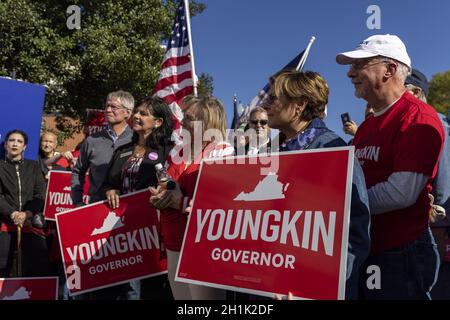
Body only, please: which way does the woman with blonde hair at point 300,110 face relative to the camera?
to the viewer's left

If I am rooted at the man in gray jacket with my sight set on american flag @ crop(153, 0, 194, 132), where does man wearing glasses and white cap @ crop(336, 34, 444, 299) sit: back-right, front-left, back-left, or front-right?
back-right

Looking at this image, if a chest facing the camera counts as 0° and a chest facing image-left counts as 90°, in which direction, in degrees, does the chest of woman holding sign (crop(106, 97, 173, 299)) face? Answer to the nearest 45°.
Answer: approximately 45°

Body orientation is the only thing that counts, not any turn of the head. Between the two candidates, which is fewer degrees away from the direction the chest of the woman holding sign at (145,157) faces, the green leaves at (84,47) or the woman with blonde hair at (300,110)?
the woman with blonde hair

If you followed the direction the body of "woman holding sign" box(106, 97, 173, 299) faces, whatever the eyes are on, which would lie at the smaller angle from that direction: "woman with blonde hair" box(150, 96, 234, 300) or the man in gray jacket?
the woman with blonde hair

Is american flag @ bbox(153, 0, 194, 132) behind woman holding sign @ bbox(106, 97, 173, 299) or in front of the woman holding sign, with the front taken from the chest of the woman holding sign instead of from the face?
behind

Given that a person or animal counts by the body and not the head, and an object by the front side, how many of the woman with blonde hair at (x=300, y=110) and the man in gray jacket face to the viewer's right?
0

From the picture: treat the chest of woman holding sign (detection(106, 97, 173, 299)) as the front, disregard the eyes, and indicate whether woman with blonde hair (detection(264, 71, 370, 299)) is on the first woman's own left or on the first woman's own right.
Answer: on the first woman's own left

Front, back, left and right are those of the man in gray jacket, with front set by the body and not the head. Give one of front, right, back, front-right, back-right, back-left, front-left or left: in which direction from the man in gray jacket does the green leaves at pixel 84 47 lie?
back-right

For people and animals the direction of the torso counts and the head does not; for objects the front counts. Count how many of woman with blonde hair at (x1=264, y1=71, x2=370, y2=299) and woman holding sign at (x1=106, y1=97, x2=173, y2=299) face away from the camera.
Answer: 0

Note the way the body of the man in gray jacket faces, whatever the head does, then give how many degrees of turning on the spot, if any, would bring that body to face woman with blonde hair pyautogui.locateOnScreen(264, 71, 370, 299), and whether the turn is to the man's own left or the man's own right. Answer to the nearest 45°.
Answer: approximately 45° to the man's own left

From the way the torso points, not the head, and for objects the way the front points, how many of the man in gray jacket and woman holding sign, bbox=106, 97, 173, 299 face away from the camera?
0
